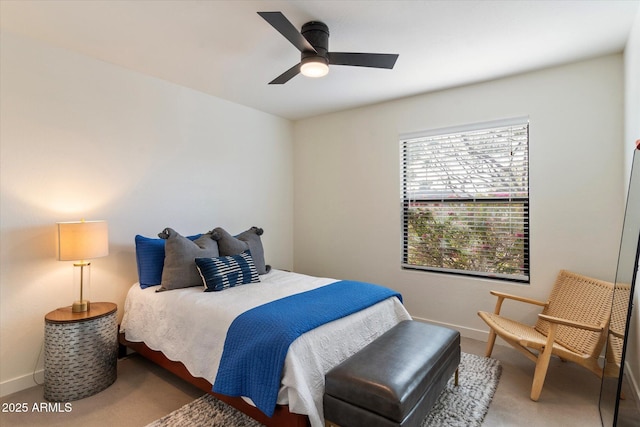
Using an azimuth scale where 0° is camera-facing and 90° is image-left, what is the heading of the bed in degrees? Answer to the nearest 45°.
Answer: approximately 315°

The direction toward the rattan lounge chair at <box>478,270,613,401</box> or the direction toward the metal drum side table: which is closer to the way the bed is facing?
the rattan lounge chair

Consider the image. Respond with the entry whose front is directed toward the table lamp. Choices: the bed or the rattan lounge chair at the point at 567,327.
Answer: the rattan lounge chair

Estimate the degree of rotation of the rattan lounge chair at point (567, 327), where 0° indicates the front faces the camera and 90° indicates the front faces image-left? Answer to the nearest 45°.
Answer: approximately 45°

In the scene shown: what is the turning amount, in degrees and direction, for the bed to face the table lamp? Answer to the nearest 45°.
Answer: approximately 135° to its right
